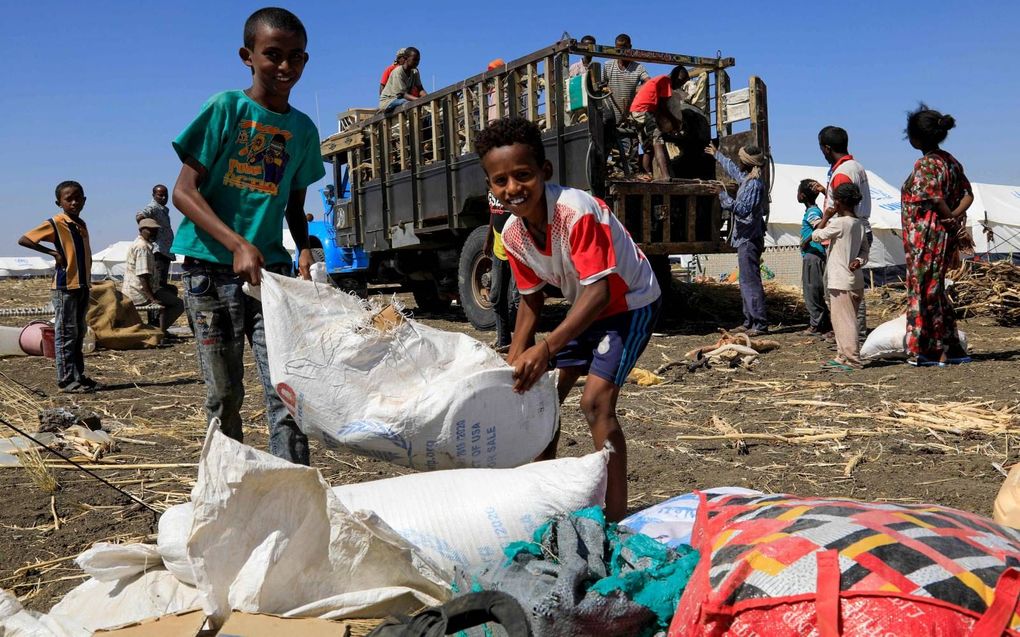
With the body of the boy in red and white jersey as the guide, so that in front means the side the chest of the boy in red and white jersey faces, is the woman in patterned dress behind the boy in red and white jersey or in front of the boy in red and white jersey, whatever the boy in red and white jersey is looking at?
behind

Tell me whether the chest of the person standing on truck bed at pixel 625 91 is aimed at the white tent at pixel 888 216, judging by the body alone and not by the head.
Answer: no

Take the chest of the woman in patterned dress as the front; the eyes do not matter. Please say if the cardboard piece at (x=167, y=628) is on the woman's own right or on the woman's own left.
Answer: on the woman's own left

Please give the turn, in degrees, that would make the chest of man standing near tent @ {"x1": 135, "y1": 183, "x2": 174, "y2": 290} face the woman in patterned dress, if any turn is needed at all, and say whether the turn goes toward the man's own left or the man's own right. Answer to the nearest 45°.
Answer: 0° — they already face them

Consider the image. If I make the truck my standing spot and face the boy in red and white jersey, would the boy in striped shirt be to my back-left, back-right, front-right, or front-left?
front-right

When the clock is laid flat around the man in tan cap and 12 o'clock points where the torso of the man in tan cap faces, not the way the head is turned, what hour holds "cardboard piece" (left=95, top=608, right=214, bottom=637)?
The cardboard piece is roughly at 3 o'clock from the man in tan cap.

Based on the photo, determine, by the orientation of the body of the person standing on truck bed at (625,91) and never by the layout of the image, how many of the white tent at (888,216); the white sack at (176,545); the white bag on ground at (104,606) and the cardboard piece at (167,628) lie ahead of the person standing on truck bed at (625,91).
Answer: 3

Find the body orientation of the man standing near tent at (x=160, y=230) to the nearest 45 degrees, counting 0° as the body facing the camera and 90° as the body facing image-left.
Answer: approximately 315°

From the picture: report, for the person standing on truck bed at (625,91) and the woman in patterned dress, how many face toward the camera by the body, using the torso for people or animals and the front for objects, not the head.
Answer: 1

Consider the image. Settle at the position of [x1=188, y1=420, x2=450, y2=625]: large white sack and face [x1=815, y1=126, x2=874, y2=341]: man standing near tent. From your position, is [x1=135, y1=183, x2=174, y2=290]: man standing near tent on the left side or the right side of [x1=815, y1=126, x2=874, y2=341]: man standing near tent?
left

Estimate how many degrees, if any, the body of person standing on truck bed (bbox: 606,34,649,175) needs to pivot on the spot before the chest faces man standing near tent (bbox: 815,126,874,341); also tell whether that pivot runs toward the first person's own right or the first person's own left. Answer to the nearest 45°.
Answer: approximately 45° to the first person's own left

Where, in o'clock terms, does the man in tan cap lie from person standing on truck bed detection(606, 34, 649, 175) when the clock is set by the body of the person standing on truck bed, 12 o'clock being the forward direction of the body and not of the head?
The man in tan cap is roughly at 3 o'clock from the person standing on truck bed.

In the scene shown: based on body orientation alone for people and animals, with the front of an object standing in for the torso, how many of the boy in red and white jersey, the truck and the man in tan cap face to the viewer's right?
1

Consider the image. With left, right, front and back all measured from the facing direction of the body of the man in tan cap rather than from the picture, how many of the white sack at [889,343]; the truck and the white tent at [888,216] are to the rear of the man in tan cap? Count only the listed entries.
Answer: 0

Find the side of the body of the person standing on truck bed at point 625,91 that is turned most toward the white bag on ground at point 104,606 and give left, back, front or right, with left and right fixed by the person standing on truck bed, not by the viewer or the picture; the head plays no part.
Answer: front

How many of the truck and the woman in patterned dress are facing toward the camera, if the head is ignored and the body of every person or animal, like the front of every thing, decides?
0

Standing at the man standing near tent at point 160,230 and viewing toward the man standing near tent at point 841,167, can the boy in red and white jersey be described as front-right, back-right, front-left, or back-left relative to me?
front-right

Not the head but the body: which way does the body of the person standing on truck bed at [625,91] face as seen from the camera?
toward the camera

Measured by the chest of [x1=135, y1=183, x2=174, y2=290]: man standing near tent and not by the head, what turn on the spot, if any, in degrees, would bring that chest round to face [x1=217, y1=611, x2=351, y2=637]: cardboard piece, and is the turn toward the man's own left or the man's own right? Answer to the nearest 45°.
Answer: approximately 45° to the man's own right

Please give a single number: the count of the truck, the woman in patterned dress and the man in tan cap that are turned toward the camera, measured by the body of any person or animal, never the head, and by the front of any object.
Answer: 0

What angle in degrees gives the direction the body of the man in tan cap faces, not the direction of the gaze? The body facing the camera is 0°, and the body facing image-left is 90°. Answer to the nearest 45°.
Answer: approximately 270°
